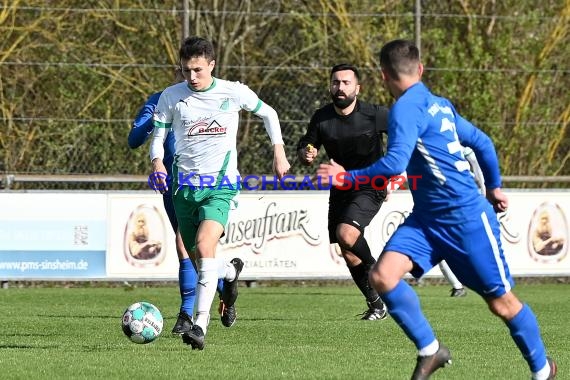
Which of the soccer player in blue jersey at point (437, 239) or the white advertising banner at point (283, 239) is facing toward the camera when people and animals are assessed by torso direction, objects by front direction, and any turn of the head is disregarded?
the white advertising banner

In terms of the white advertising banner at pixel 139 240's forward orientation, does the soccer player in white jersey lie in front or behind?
in front

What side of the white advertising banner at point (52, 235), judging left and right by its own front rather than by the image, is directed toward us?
front

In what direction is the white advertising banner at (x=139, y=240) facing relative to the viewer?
toward the camera

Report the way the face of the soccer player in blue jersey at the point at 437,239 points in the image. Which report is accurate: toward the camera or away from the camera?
away from the camera

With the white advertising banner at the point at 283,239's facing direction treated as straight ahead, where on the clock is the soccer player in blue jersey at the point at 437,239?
The soccer player in blue jersey is roughly at 12 o'clock from the white advertising banner.

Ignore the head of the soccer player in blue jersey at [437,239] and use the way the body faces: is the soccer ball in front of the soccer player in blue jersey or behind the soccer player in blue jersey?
in front

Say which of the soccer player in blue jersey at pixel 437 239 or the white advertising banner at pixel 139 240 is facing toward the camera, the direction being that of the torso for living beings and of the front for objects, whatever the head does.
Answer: the white advertising banner

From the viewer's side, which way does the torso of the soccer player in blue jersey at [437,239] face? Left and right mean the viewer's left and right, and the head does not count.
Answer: facing away from the viewer and to the left of the viewer

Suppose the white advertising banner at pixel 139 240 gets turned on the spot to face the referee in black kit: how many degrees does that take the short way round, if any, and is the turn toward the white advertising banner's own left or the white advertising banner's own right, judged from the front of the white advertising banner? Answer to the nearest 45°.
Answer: approximately 45° to the white advertising banner's own left

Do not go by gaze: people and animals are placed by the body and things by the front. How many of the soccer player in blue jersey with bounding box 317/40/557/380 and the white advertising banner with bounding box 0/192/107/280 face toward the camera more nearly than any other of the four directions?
1

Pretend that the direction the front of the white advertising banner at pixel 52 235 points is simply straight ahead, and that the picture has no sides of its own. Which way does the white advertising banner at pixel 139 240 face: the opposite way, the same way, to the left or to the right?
the same way

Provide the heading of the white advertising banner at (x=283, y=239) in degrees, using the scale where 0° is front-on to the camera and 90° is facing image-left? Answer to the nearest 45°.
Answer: approximately 0°

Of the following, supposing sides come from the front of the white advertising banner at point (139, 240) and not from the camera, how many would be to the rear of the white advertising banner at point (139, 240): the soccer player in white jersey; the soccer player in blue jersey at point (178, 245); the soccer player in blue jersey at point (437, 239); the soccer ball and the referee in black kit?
0

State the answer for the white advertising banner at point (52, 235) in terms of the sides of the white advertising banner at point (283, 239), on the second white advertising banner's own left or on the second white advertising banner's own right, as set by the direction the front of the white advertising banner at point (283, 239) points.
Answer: on the second white advertising banner's own right

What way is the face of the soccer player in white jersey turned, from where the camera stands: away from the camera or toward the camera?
toward the camera
